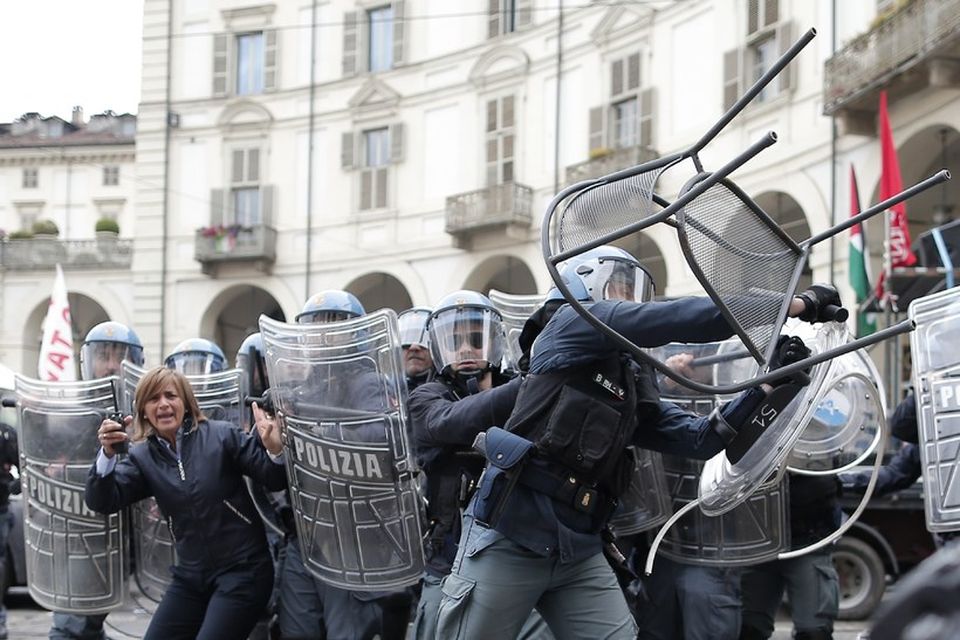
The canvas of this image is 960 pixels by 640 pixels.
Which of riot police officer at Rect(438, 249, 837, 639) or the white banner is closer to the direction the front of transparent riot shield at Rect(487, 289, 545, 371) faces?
the riot police officer

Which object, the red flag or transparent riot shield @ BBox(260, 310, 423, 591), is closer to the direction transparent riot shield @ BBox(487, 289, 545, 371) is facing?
the transparent riot shield

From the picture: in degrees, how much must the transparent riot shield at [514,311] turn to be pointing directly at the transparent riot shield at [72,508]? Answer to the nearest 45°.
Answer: approximately 90° to its right

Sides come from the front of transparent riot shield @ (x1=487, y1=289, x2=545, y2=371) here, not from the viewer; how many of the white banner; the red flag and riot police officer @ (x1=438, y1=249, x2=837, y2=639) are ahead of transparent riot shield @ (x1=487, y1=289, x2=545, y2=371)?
1

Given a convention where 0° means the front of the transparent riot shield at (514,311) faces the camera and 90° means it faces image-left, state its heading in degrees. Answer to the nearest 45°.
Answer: approximately 0°

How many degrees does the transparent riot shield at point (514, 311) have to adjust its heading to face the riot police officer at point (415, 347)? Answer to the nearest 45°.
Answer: approximately 90° to its right

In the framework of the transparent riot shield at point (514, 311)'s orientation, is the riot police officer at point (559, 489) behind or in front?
in front

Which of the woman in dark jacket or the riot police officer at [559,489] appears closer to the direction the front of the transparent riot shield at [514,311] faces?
the riot police officer
